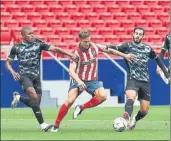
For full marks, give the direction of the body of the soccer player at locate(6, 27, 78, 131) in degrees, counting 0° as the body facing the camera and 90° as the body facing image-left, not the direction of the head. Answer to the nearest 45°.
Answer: approximately 315°

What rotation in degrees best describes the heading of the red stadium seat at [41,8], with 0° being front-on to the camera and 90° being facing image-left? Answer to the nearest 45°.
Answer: approximately 0°

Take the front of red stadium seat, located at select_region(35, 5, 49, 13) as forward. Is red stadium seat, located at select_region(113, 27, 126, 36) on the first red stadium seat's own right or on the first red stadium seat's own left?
on the first red stadium seat's own left

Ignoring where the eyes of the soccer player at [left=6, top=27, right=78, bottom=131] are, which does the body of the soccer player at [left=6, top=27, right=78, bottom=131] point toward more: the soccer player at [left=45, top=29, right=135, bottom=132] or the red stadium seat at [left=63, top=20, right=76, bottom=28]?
the soccer player

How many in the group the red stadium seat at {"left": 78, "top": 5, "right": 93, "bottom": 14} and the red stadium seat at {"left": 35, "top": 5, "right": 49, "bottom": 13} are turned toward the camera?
2

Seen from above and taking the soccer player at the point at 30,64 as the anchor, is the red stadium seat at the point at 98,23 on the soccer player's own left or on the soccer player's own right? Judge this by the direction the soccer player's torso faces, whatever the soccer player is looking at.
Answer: on the soccer player's own left

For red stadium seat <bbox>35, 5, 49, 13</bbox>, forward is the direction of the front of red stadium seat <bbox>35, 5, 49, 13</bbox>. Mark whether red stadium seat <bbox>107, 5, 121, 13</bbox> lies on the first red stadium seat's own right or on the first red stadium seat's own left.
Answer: on the first red stadium seat's own left

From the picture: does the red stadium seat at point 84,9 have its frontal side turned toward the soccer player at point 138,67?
yes
